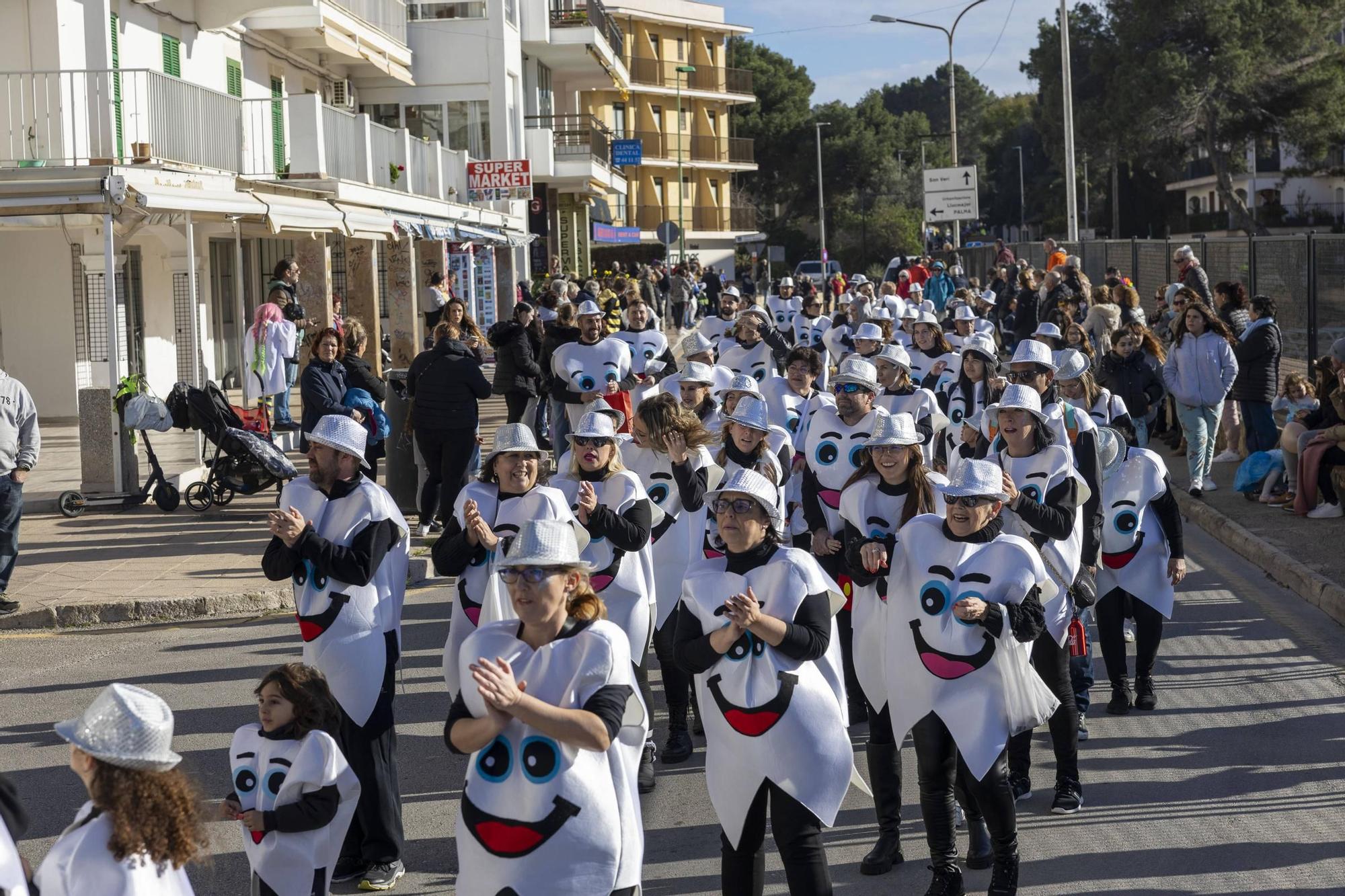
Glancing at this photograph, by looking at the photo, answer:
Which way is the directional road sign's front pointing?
toward the camera

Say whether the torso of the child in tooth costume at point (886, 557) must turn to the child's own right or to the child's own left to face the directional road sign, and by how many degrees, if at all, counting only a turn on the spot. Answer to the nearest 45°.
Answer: approximately 135° to the child's own right

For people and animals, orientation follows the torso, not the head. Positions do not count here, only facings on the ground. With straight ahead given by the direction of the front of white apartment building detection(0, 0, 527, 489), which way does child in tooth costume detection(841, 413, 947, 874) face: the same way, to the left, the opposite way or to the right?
to the right

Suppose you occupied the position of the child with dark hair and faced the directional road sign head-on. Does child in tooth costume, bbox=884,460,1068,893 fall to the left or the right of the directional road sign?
right

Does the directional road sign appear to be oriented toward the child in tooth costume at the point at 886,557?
yes

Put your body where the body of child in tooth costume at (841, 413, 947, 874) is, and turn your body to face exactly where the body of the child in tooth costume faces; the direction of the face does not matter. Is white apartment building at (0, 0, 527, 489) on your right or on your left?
on your right

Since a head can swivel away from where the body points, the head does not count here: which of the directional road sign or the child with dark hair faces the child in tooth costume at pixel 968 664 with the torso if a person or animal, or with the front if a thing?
the directional road sign

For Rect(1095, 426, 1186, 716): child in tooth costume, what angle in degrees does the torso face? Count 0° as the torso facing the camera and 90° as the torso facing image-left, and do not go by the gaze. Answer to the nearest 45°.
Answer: approximately 45°

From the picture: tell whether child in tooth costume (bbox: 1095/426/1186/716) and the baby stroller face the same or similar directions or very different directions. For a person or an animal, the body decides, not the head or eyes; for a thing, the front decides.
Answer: very different directions

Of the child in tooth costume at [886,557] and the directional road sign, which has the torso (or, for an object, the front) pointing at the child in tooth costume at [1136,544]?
the directional road sign
